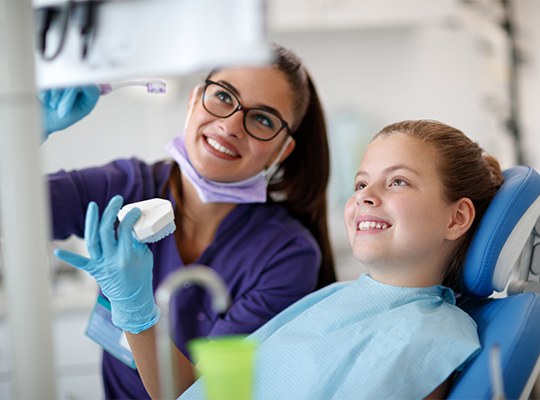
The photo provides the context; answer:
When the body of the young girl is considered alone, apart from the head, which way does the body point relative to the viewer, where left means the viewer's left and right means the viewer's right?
facing the viewer and to the left of the viewer

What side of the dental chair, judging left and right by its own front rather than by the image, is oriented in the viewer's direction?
left

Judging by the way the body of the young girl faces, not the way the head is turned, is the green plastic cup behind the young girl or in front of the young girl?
in front

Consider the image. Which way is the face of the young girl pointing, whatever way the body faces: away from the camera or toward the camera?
toward the camera

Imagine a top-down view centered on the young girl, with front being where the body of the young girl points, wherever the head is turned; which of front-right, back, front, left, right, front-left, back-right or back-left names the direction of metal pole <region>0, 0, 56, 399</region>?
front
